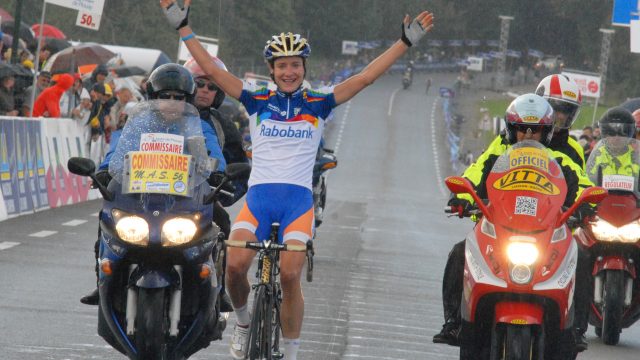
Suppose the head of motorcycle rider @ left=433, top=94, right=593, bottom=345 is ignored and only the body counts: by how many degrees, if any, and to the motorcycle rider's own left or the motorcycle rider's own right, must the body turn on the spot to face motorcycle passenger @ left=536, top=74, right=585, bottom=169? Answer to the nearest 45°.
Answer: approximately 180°

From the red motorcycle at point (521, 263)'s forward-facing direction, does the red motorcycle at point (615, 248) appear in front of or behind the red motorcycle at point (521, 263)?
behind

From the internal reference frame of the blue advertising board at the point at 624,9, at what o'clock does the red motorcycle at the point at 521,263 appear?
The red motorcycle is roughly at 12 o'clock from the blue advertising board.

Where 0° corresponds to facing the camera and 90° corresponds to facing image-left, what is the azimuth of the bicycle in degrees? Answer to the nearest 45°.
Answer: approximately 0°

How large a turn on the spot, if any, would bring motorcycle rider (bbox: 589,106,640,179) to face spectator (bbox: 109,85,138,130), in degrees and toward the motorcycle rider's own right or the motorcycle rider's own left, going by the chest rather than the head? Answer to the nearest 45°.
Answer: approximately 135° to the motorcycle rider's own right

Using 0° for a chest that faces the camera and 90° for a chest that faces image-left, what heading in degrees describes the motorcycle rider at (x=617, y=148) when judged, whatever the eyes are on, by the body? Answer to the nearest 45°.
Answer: approximately 0°

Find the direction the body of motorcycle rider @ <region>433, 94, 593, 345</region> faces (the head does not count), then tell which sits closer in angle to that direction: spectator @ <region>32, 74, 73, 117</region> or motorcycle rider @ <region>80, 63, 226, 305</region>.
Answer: the motorcycle rider

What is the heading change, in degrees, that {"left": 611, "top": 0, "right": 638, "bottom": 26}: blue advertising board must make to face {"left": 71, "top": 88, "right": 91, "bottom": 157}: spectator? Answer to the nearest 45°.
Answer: approximately 90° to its right

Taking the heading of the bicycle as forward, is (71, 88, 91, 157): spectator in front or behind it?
behind
